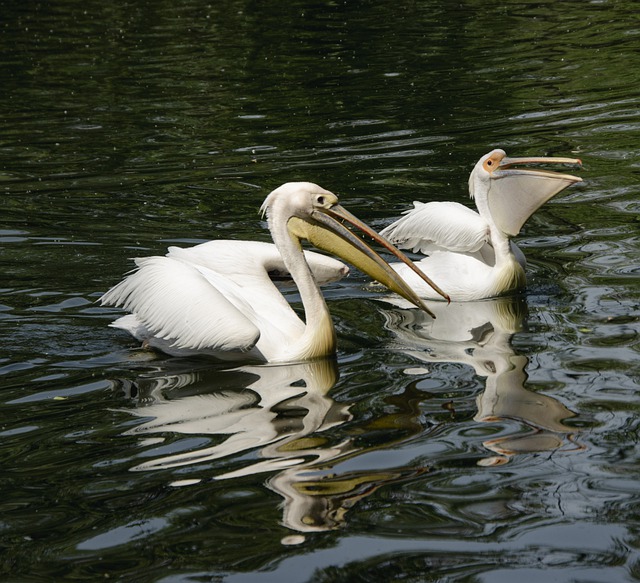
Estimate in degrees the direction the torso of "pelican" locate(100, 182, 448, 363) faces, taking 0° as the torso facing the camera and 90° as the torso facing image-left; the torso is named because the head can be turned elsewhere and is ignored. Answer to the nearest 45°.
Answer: approximately 270°

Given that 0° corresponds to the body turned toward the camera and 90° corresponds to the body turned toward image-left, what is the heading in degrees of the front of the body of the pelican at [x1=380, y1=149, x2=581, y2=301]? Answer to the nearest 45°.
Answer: approximately 270°

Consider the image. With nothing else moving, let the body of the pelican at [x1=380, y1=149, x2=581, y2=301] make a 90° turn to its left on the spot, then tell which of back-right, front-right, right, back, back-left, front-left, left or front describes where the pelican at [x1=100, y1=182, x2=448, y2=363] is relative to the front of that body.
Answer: back-left
